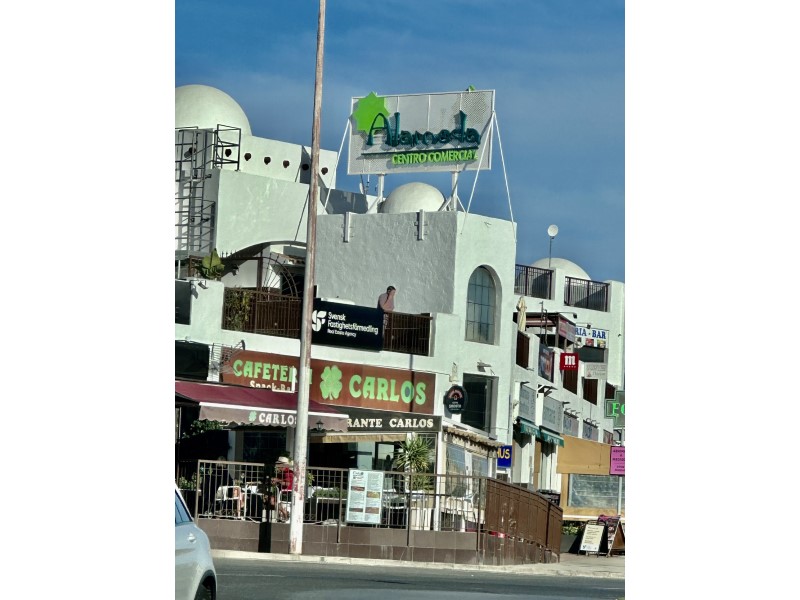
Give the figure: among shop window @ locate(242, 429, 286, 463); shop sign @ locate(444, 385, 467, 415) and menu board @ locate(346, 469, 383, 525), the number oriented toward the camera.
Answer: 3

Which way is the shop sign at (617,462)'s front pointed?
toward the camera

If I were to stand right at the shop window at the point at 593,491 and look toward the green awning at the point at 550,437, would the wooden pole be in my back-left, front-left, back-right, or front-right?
front-left

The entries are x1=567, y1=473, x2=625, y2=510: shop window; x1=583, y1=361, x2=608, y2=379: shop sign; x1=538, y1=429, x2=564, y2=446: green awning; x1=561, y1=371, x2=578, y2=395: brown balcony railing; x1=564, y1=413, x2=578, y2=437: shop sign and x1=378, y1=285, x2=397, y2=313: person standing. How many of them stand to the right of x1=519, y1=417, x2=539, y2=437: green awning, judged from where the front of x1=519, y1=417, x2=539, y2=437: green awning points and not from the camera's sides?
1

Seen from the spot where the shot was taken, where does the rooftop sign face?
facing the viewer

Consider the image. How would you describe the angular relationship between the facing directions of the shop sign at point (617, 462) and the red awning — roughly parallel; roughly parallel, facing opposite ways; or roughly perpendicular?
roughly parallel

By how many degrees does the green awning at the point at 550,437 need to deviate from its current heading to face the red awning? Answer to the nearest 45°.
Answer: approximately 45° to its right

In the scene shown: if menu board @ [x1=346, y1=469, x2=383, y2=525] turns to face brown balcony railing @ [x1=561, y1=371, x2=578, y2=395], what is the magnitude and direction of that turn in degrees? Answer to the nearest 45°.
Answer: approximately 180°

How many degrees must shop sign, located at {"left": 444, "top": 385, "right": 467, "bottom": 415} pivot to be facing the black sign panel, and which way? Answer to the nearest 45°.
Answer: approximately 45° to its right

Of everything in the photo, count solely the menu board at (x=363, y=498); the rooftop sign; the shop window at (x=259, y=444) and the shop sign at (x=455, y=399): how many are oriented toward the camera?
4

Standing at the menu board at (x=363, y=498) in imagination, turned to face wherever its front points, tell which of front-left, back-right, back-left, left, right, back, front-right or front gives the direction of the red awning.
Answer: back-right
